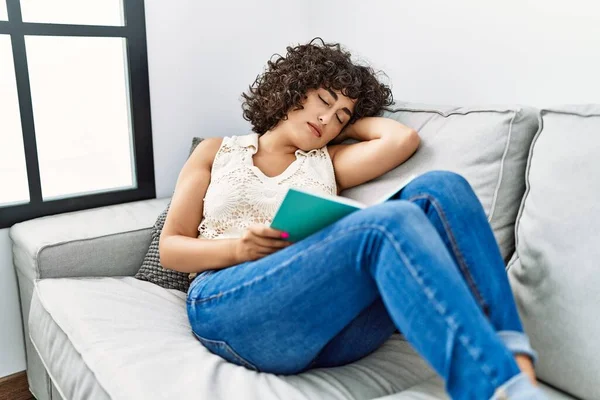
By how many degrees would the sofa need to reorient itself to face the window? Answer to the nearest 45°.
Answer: approximately 90° to its right

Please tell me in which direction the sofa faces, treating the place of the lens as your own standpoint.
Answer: facing the viewer and to the left of the viewer

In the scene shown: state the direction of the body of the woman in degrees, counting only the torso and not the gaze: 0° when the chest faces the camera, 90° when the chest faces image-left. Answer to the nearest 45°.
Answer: approximately 315°
